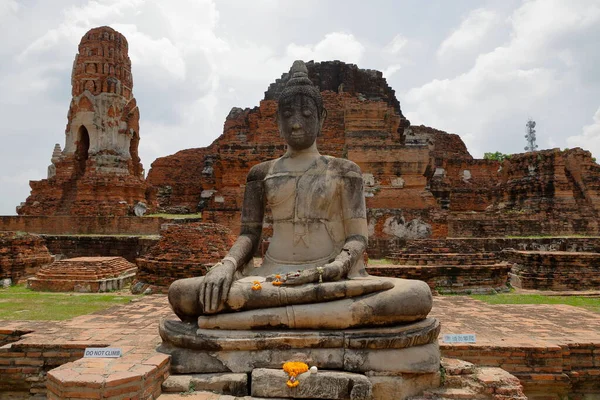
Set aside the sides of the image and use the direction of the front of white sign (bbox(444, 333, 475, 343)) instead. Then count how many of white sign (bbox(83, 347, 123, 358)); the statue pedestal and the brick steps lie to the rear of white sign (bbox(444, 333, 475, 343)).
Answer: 0

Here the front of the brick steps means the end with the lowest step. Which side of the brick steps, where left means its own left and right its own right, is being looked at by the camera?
front

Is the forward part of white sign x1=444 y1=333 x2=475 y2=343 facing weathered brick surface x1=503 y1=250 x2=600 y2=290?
no

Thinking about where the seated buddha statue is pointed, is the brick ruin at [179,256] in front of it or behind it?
behind

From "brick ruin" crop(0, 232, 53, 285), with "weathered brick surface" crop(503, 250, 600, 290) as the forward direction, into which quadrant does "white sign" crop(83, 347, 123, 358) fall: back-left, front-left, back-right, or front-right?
front-right

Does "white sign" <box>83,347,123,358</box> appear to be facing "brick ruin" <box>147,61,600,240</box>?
no

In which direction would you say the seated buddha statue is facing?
toward the camera

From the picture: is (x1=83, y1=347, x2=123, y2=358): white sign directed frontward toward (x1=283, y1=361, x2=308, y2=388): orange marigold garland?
no

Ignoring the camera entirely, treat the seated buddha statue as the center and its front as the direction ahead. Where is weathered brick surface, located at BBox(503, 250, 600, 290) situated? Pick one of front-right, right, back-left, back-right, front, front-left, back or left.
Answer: back-left

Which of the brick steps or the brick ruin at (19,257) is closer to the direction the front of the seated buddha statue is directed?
the brick steps

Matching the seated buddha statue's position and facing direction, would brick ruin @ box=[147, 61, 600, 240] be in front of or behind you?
behind

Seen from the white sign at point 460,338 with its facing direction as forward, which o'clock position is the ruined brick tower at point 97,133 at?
The ruined brick tower is roughly at 4 o'clock from the white sign.

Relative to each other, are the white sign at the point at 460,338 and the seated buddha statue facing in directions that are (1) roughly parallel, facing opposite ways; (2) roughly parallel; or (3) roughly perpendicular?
roughly parallel
